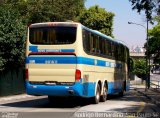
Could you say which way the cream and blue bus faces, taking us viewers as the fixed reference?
facing away from the viewer and to the right of the viewer

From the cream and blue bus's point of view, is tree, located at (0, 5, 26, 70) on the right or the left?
on its left

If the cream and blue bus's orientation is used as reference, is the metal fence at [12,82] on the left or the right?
on its left
